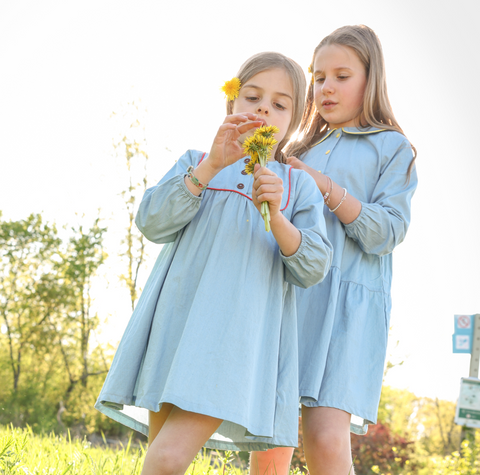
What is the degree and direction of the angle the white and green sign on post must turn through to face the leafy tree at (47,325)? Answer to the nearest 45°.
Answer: approximately 90° to its right

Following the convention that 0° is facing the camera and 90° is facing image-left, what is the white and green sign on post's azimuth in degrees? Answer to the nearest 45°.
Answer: approximately 0°

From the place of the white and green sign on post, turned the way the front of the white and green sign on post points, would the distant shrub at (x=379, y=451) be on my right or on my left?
on my right

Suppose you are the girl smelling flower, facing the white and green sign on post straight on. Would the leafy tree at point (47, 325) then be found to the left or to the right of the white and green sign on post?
left

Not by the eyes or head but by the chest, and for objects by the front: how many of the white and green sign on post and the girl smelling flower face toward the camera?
2

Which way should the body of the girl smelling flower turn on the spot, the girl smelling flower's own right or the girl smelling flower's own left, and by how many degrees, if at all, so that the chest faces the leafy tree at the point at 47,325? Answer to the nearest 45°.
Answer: approximately 180°

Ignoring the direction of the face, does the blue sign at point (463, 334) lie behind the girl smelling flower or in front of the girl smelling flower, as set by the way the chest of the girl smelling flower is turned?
behind

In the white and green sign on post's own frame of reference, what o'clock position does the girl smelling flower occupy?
The girl smelling flower is roughly at 12 o'clock from the white and green sign on post.
